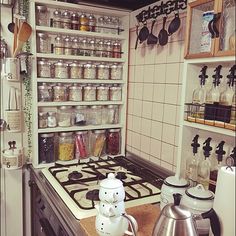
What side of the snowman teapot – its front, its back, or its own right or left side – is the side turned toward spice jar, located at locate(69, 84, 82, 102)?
back

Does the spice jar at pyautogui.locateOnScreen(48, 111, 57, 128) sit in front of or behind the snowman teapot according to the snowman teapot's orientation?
behind

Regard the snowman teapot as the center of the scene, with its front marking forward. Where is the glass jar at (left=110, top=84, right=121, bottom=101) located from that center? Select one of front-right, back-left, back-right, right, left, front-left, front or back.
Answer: back

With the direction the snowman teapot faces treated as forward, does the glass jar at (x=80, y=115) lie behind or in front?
behind

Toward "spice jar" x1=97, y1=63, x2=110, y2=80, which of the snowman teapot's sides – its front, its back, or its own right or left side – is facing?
back

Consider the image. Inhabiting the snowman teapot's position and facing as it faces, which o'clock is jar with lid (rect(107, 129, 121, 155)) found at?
The jar with lid is roughly at 6 o'clock from the snowman teapot.

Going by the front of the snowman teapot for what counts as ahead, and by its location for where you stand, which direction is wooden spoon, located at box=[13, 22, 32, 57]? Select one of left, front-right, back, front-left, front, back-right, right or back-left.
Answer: back-right

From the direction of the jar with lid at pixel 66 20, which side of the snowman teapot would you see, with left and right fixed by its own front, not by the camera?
back

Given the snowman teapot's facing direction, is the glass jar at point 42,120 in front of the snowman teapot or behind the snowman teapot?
behind

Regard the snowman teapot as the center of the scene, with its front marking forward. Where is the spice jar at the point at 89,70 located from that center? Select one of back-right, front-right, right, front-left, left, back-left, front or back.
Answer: back

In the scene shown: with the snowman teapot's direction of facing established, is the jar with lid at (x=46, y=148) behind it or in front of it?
behind

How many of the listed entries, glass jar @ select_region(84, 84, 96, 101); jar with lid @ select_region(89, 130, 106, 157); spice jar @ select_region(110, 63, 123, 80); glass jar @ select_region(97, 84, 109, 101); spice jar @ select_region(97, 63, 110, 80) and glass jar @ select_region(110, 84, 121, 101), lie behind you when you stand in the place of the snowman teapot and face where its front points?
6

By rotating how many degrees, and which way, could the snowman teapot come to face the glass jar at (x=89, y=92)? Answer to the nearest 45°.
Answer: approximately 180°

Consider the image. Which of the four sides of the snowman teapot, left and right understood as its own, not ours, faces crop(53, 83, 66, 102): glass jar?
back

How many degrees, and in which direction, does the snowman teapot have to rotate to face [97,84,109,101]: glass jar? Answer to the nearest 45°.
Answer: approximately 180°

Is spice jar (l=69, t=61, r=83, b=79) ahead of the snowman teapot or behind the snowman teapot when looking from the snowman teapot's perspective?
behind

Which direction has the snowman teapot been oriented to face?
toward the camera
